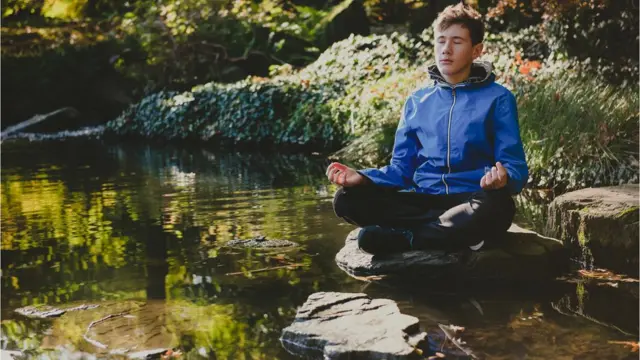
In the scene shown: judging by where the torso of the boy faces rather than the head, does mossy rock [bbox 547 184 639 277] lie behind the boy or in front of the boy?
behind

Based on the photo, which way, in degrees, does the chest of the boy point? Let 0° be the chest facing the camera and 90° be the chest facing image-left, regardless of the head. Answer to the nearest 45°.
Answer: approximately 45°

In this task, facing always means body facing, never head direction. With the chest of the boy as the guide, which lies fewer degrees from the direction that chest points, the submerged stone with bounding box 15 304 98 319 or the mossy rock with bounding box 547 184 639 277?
the submerged stone

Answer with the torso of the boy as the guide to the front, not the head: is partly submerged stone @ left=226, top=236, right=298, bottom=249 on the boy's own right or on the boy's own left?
on the boy's own right
